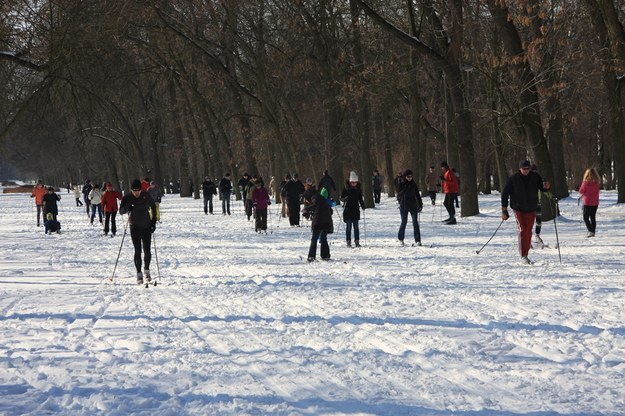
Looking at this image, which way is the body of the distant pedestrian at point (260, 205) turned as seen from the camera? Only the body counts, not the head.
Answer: toward the camera

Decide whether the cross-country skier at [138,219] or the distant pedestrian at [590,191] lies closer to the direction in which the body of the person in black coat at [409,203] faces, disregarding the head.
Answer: the cross-country skier

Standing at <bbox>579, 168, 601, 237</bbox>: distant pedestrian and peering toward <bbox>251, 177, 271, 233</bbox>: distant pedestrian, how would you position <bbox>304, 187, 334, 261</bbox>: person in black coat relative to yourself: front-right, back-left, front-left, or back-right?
front-left

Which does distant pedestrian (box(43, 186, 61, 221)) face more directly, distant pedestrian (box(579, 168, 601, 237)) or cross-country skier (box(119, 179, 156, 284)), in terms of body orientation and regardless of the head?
the cross-country skier

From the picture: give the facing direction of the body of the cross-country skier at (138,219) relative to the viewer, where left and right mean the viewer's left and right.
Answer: facing the viewer

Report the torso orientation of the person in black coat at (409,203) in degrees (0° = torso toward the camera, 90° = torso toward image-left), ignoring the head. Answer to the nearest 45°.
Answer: approximately 0°

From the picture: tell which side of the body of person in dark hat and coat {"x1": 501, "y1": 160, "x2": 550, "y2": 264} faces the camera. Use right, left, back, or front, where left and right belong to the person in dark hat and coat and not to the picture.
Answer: front

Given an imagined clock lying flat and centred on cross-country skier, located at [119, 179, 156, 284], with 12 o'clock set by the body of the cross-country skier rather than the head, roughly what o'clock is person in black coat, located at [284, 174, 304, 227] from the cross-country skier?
The person in black coat is roughly at 7 o'clock from the cross-country skier.

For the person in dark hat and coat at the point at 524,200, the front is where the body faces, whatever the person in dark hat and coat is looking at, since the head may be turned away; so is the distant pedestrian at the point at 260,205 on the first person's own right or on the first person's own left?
on the first person's own right
